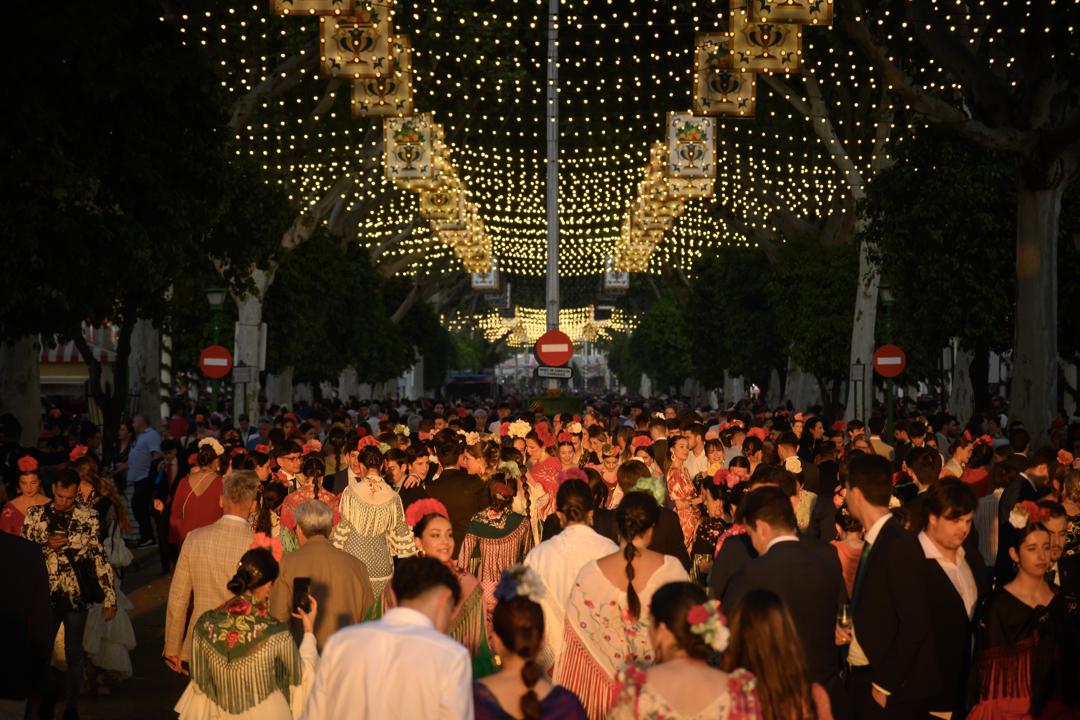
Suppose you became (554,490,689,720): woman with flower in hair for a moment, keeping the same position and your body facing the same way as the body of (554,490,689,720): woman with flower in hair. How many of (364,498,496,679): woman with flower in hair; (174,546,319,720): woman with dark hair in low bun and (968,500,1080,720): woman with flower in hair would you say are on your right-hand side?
1

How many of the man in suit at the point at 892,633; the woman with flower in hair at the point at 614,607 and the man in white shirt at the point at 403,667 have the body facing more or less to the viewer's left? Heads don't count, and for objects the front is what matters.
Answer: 1

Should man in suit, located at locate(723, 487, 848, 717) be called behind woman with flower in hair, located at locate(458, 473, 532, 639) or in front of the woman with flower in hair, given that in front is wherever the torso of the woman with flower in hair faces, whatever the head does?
behind

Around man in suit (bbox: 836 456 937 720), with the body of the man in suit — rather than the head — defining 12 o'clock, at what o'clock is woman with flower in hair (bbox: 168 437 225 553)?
The woman with flower in hair is roughly at 1 o'clock from the man in suit.

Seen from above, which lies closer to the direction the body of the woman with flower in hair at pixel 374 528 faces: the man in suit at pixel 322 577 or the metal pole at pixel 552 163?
the metal pole

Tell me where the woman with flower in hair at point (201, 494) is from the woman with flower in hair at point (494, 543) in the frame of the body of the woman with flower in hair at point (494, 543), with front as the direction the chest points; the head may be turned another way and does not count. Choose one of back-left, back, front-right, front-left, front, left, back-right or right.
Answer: front-left

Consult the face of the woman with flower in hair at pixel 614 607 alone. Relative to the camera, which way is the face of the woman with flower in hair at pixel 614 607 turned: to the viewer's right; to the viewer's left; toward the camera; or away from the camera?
away from the camera

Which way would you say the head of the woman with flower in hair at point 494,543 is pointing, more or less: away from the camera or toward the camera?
away from the camera

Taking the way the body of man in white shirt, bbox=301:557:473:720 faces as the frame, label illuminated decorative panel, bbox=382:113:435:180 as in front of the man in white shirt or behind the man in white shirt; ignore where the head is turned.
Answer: in front

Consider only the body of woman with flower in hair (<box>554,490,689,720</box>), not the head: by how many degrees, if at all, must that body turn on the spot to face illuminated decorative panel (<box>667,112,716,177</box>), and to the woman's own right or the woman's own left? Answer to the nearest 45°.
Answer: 0° — they already face it

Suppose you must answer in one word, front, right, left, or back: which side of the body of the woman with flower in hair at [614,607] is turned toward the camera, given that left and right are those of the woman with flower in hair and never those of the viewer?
back
